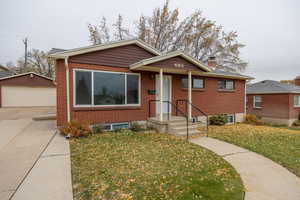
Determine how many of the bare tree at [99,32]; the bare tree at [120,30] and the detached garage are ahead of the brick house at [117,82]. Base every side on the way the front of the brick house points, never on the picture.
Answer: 0

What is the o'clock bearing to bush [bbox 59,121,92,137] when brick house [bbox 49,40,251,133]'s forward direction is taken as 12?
The bush is roughly at 3 o'clock from the brick house.

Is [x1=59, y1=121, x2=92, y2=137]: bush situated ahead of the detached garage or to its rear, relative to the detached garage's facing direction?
ahead

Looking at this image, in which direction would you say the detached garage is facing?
toward the camera

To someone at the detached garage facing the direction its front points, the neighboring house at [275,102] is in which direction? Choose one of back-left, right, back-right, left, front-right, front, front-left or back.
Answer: front-left

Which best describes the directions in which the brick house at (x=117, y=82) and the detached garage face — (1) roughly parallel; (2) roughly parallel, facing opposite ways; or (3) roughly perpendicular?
roughly parallel

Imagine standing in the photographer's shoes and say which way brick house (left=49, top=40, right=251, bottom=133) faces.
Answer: facing the viewer and to the right of the viewer

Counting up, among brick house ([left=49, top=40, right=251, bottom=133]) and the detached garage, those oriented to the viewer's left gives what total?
0

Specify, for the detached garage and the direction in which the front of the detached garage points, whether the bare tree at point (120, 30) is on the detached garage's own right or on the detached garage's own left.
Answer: on the detached garage's own left

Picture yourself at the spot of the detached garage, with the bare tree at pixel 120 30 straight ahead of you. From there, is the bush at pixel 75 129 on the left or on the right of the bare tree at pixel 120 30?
right

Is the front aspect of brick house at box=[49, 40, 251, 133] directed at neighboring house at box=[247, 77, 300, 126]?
no
